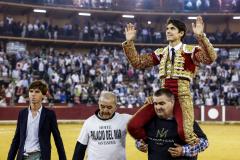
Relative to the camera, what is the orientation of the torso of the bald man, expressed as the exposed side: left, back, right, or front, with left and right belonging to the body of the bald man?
front

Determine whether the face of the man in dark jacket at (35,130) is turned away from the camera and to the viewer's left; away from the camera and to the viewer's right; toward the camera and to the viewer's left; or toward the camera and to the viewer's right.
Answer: toward the camera and to the viewer's left

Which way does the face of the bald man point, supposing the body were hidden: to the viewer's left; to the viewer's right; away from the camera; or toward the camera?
toward the camera

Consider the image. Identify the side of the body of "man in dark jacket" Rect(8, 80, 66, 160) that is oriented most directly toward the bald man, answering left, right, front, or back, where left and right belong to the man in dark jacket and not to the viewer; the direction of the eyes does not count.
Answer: left

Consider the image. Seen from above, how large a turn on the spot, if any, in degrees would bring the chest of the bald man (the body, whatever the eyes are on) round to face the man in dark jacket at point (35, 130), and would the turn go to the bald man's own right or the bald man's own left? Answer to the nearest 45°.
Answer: approximately 135° to the bald man's own right

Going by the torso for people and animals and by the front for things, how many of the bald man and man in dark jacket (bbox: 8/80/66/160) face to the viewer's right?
0
